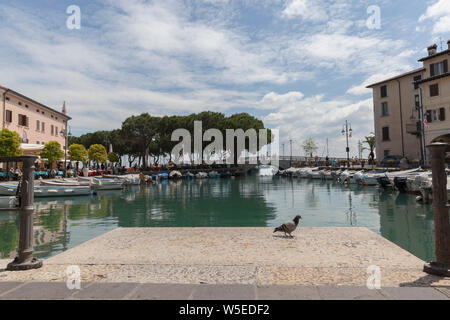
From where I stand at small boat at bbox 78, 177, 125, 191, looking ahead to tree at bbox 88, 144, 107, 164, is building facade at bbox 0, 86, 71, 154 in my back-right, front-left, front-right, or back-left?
front-left

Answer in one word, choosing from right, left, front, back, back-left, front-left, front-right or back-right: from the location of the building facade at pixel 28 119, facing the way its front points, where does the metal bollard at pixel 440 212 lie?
front-right

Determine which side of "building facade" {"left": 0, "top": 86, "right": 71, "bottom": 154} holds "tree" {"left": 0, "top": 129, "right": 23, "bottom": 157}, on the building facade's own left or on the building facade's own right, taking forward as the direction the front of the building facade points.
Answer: on the building facade's own right

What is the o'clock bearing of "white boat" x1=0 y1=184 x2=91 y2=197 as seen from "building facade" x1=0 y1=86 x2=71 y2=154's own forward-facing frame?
The white boat is roughly at 1 o'clock from the building facade.

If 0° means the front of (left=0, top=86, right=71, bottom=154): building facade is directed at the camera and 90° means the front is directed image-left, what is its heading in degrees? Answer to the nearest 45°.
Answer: approximately 315°

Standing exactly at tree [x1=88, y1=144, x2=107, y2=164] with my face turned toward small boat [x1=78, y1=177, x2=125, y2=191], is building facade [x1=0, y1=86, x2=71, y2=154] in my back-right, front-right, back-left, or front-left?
front-right

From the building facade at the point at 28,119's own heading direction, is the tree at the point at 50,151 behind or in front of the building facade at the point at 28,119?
in front

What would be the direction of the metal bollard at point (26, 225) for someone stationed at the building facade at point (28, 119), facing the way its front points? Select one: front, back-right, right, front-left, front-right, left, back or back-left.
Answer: front-right
